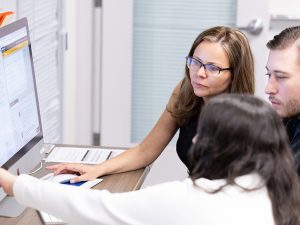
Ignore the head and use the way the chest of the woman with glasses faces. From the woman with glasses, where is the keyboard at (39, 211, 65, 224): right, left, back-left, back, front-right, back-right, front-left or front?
front

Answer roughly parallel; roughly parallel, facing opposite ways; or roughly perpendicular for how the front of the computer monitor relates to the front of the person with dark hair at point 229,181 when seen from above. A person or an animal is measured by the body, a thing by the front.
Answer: roughly parallel, facing opposite ways

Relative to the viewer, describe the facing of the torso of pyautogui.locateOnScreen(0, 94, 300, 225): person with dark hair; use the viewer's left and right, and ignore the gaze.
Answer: facing away from the viewer and to the left of the viewer

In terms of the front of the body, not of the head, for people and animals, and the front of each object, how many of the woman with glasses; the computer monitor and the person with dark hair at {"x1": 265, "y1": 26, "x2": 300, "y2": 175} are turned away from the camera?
0

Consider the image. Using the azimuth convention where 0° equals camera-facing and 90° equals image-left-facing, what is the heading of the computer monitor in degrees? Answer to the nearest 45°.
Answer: approximately 315°

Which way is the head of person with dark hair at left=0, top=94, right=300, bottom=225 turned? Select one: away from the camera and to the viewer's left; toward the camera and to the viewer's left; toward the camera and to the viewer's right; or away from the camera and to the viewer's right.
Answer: away from the camera and to the viewer's left

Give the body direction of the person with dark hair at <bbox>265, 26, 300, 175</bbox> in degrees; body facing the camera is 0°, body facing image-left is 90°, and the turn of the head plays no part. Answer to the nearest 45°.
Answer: approximately 45°

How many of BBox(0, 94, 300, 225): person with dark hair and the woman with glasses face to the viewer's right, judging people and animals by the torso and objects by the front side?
0

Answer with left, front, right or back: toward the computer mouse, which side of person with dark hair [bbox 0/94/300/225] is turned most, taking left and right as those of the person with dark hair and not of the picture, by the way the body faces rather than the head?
front

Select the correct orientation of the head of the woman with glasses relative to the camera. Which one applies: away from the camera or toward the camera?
toward the camera

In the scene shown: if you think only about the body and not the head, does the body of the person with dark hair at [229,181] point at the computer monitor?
yes

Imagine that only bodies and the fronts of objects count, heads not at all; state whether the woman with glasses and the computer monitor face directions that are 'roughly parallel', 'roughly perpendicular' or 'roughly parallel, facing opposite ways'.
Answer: roughly perpendicular
